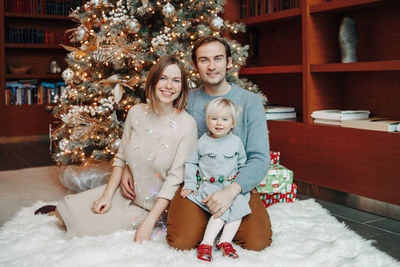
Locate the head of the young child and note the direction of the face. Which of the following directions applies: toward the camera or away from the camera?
toward the camera

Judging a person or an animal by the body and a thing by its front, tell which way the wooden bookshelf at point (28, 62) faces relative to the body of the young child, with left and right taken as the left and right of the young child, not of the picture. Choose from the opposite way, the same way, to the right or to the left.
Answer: the same way

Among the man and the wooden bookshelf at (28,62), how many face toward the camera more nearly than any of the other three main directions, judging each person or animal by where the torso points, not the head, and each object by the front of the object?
2

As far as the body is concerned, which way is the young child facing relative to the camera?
toward the camera

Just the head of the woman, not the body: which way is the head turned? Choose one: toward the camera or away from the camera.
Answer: toward the camera

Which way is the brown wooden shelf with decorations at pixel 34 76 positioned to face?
toward the camera

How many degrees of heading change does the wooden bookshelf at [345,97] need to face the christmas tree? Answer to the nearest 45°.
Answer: approximately 45° to its right

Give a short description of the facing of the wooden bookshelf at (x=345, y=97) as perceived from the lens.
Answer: facing the viewer and to the left of the viewer

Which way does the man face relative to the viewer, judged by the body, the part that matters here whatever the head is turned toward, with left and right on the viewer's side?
facing the viewer

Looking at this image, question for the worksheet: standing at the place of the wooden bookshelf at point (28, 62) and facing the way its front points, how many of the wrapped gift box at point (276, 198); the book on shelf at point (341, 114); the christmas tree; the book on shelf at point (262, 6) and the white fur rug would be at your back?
0

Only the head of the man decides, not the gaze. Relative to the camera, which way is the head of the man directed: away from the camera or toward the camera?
toward the camera
